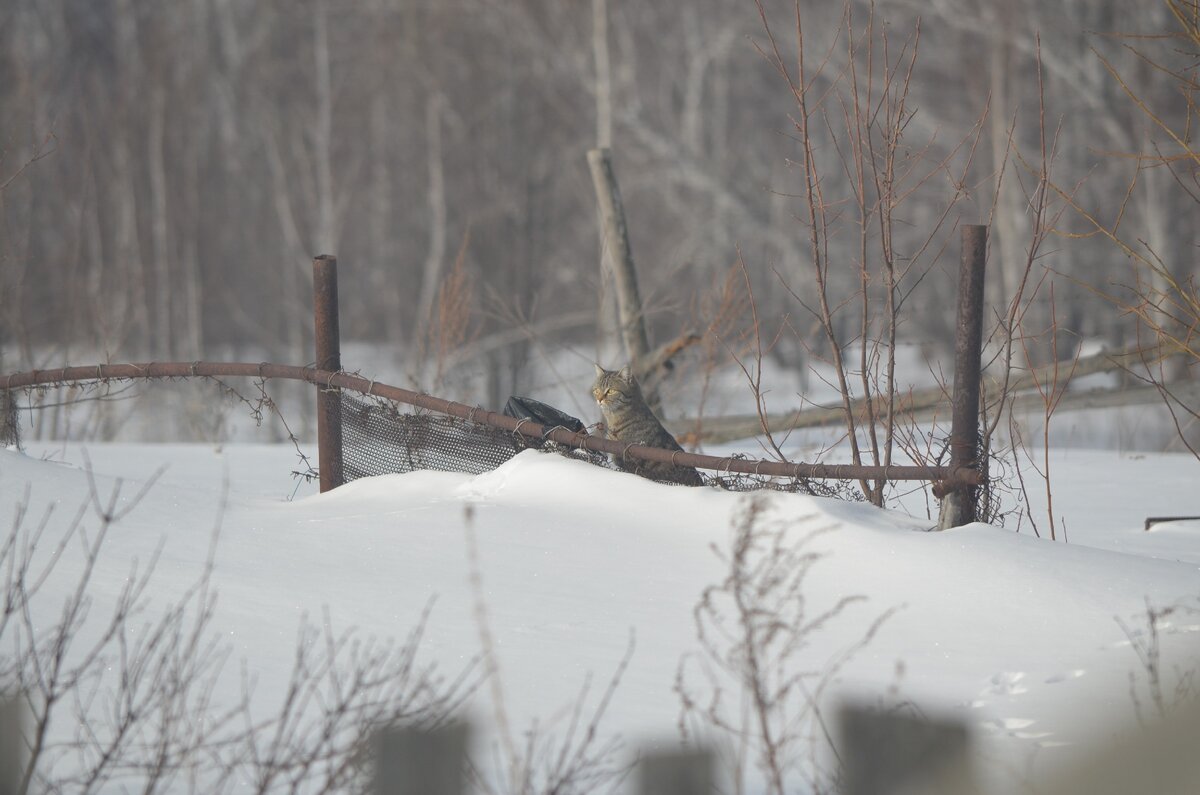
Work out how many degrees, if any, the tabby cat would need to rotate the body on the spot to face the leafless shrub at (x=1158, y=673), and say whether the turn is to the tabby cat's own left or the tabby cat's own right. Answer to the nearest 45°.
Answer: approximately 90° to the tabby cat's own left

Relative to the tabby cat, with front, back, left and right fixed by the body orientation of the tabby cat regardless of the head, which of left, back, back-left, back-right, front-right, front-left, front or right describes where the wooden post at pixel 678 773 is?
front-left

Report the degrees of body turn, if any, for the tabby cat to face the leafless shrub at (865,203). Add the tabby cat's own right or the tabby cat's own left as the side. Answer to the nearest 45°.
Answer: approximately 135° to the tabby cat's own right

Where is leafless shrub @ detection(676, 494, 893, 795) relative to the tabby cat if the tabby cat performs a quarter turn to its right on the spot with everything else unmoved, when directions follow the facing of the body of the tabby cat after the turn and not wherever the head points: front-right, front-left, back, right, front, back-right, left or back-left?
back-left

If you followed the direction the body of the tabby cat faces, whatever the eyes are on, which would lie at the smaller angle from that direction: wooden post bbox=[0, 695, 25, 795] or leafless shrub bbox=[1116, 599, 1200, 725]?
the wooden post

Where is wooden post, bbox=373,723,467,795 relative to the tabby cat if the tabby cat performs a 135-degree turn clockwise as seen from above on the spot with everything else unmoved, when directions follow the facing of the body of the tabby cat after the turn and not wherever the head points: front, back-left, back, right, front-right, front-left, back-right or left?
back

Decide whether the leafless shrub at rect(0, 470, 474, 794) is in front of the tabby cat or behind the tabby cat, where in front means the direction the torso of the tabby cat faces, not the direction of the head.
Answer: in front

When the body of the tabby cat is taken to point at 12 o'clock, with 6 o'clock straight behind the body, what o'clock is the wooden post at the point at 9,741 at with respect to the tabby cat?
The wooden post is roughly at 11 o'clock from the tabby cat.
